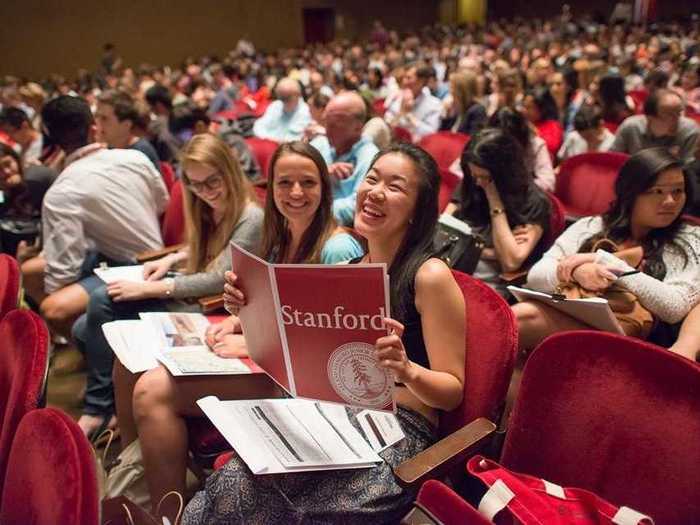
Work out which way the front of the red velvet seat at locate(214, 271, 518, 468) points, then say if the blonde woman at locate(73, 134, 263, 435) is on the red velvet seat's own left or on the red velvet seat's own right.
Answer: on the red velvet seat's own right

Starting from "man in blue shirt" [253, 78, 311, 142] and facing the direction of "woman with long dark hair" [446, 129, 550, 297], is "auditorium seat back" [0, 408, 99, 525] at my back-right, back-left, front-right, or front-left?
front-right

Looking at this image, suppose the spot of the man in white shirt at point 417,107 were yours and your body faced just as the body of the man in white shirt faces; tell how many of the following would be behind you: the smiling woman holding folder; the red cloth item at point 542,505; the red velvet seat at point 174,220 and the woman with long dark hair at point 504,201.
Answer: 0

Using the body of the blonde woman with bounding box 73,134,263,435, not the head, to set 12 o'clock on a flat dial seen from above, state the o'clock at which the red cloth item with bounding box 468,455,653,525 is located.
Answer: The red cloth item is roughly at 10 o'clock from the blonde woman.

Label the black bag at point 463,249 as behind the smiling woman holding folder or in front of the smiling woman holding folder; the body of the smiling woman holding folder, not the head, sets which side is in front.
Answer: behind

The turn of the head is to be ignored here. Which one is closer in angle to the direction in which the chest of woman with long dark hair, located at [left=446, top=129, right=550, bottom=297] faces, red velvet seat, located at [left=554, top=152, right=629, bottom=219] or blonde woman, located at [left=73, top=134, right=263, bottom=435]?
the blonde woman

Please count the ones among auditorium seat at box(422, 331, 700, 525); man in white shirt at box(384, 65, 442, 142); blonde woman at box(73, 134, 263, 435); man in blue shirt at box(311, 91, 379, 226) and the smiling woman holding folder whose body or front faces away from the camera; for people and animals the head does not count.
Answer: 0

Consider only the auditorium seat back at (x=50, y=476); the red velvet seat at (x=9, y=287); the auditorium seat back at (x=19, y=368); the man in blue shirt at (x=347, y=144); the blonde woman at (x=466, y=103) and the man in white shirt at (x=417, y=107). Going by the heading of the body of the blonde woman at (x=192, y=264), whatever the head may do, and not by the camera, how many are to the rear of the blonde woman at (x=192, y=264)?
3

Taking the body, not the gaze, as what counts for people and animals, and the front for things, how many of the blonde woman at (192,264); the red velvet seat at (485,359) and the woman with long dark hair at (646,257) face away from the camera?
0

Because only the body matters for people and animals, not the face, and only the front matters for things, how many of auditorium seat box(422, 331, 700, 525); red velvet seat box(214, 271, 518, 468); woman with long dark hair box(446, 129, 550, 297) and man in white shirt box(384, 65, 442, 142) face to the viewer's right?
0

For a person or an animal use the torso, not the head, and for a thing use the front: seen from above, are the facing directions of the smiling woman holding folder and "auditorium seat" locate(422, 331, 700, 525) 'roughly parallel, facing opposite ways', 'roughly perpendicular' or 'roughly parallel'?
roughly parallel

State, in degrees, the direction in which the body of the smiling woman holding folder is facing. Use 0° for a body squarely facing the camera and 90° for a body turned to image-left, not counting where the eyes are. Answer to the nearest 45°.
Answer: approximately 45°

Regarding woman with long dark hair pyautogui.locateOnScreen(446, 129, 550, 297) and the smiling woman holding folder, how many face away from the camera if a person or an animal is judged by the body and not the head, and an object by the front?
0

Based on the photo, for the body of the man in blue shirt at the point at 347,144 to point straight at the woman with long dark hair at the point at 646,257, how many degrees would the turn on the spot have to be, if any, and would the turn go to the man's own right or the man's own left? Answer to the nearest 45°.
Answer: approximately 90° to the man's own left

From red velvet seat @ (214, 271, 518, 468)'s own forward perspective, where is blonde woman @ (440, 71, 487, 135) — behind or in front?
behind

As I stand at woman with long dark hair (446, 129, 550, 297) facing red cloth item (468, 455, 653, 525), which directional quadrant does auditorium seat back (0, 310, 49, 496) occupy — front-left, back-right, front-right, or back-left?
front-right

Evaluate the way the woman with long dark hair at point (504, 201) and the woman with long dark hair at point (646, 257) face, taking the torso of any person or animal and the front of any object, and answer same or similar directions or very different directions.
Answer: same or similar directions

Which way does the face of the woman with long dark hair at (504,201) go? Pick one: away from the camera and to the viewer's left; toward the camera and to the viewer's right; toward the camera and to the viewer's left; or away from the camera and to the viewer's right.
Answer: toward the camera and to the viewer's left

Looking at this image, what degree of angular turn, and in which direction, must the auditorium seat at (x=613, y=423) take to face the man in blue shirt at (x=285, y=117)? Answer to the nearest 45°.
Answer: approximately 90° to its right

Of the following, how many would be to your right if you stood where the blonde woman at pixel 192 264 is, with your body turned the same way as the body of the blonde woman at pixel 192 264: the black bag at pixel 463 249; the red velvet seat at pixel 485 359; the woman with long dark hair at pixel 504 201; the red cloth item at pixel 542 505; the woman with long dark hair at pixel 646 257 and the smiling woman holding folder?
0

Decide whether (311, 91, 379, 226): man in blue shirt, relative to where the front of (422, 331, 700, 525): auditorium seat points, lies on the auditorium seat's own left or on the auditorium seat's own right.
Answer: on the auditorium seat's own right

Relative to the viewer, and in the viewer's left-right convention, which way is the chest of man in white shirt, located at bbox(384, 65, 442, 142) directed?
facing the viewer and to the left of the viewer

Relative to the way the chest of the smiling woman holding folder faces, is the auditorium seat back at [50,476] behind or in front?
in front

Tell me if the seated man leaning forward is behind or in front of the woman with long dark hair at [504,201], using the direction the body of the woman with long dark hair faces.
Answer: in front

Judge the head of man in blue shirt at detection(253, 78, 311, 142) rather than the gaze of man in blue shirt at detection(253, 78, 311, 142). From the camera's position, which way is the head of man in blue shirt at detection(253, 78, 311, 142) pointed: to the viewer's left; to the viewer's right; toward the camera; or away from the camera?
toward the camera
